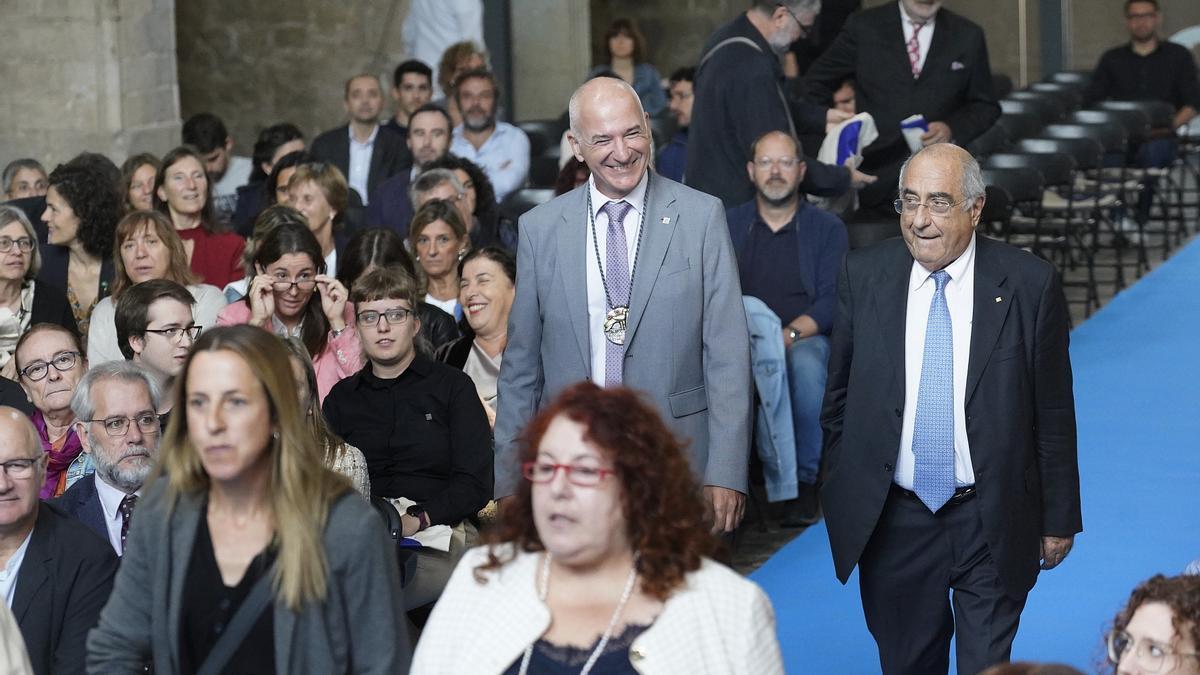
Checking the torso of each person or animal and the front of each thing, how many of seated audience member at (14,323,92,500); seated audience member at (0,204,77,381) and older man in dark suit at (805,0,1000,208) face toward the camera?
3

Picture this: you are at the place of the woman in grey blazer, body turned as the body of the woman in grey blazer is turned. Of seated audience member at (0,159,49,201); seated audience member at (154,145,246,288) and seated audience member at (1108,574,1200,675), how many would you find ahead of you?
0

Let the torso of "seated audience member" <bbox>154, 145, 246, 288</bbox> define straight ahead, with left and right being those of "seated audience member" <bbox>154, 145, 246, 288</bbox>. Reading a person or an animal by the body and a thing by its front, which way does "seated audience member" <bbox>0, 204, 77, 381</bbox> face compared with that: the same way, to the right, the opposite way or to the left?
the same way

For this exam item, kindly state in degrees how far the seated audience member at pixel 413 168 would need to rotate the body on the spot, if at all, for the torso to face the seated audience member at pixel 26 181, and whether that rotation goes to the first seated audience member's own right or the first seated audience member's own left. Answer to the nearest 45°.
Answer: approximately 90° to the first seated audience member's own right

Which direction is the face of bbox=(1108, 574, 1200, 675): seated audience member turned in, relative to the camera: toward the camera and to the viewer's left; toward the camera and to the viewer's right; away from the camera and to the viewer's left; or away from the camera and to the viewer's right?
toward the camera and to the viewer's left

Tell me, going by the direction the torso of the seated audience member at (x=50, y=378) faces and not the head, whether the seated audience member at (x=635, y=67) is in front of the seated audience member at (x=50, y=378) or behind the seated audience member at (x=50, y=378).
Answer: behind

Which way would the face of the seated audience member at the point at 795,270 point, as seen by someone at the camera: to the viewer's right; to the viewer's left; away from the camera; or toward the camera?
toward the camera

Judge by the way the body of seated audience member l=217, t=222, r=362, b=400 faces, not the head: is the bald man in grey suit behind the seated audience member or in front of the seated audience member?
in front

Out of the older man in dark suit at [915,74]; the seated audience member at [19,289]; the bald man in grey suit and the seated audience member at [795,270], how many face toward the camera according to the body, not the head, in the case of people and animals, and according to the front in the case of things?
4

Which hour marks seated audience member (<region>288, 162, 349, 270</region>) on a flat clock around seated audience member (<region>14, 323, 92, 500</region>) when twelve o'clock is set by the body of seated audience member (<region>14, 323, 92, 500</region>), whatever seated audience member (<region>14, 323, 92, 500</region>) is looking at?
seated audience member (<region>288, 162, 349, 270</region>) is roughly at 7 o'clock from seated audience member (<region>14, 323, 92, 500</region>).

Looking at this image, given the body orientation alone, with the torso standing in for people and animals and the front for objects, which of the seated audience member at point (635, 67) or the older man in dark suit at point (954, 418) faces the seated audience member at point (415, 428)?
the seated audience member at point (635, 67)

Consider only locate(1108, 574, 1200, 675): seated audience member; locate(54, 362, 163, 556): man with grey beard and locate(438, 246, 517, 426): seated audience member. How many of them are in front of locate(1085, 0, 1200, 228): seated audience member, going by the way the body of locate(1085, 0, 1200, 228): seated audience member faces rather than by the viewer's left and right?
3

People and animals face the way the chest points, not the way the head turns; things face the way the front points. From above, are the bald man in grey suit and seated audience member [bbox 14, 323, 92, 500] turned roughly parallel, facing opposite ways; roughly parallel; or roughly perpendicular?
roughly parallel

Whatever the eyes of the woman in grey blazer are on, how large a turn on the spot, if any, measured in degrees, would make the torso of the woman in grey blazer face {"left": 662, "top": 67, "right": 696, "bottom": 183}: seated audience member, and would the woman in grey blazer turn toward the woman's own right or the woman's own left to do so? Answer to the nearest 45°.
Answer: approximately 135° to the woman's own right

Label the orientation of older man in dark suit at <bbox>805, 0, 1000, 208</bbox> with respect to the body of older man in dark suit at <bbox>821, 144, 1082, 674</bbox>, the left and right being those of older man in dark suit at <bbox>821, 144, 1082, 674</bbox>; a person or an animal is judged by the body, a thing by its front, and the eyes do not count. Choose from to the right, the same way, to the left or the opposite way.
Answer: the same way

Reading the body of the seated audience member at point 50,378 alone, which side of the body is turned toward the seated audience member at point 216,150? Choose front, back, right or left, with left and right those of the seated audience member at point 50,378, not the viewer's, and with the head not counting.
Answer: back

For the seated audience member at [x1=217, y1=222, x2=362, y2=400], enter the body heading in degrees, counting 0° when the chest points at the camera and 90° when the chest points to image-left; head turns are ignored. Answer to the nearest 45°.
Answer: approximately 0°

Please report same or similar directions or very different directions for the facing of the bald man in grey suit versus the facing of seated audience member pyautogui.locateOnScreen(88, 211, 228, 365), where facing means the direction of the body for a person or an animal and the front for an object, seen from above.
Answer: same or similar directions

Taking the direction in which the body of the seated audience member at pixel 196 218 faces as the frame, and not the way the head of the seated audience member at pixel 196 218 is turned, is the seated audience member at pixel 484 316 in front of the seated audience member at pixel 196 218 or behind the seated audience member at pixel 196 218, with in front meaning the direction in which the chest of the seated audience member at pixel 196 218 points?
in front

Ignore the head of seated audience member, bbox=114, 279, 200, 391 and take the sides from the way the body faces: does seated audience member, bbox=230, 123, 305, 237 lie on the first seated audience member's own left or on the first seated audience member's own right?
on the first seated audience member's own left

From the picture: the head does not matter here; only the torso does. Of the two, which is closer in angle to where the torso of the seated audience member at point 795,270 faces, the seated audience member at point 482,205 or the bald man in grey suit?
the bald man in grey suit

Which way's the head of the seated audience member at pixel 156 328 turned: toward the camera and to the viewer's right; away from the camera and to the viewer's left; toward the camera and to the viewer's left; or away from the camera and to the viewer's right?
toward the camera and to the viewer's right

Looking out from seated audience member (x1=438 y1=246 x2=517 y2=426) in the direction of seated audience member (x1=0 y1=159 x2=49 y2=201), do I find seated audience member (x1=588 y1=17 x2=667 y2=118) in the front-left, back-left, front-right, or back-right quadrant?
front-right

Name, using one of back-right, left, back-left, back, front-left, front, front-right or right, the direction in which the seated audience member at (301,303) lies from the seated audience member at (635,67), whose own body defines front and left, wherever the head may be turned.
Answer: front

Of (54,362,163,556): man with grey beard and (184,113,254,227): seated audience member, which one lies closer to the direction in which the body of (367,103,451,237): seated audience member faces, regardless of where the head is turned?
the man with grey beard
